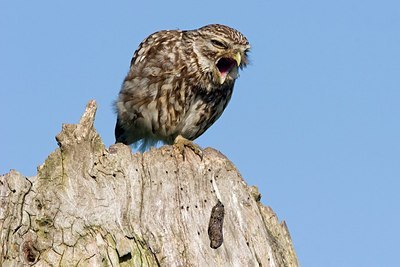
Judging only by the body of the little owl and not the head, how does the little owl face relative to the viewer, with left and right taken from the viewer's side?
facing the viewer and to the right of the viewer
